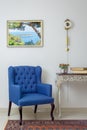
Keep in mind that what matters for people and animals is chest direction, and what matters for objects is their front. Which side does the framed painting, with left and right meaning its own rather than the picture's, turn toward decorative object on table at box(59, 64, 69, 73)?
left

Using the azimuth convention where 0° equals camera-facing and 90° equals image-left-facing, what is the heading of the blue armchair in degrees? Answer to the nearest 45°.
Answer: approximately 315°

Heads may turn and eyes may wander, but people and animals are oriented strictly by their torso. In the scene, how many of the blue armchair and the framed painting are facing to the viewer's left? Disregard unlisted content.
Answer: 0

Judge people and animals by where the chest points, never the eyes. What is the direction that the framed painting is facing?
toward the camera
